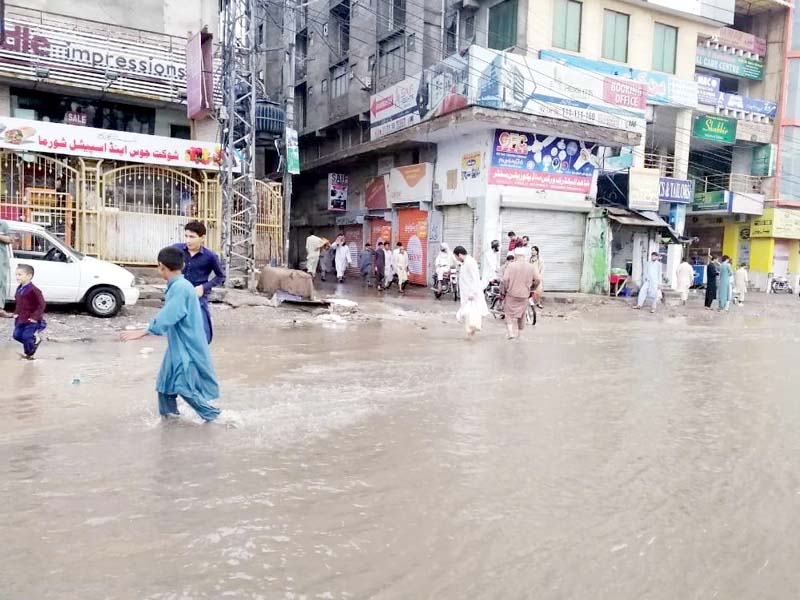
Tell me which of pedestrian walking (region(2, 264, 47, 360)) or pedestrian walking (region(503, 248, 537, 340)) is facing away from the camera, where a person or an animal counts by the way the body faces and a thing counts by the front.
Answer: pedestrian walking (region(503, 248, 537, 340))

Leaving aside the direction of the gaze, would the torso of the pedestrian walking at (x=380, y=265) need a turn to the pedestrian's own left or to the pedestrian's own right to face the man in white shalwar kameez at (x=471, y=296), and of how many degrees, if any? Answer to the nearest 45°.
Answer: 0° — they already face them

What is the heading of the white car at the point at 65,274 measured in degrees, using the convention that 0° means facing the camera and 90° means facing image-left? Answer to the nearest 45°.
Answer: approximately 270°

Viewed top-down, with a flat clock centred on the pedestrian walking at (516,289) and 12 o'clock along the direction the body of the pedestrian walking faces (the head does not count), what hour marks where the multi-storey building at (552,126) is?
The multi-storey building is roughly at 12 o'clock from the pedestrian walking.

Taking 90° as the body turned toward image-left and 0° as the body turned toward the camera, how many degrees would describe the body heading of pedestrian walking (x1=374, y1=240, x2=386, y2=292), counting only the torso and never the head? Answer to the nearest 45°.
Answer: approximately 0°

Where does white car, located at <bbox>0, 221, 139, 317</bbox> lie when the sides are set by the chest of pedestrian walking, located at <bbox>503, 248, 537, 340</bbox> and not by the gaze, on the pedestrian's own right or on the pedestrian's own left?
on the pedestrian's own left

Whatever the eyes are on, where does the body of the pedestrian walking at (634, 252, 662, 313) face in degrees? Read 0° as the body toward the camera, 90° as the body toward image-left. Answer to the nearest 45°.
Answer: approximately 45°

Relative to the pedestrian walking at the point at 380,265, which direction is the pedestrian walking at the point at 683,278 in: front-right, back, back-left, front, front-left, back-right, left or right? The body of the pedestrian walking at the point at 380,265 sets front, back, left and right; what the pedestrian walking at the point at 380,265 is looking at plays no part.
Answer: left

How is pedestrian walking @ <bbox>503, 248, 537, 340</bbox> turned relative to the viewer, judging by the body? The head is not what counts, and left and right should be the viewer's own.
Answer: facing away from the viewer

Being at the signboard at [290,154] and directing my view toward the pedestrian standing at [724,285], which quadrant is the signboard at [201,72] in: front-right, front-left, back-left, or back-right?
back-right

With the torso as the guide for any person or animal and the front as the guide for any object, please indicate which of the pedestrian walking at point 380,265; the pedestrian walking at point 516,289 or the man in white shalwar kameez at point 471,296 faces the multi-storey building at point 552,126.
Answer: the pedestrian walking at point 516,289

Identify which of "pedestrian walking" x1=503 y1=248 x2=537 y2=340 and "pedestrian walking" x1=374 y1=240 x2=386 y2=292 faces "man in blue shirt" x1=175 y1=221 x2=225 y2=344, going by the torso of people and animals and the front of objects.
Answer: "pedestrian walking" x1=374 y1=240 x2=386 y2=292
